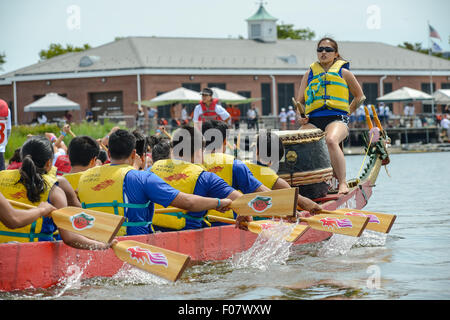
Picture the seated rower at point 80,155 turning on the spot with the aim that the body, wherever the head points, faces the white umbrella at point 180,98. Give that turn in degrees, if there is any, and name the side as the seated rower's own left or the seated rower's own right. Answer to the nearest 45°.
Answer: approximately 45° to the seated rower's own left

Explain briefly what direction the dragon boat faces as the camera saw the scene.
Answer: facing away from the viewer and to the right of the viewer

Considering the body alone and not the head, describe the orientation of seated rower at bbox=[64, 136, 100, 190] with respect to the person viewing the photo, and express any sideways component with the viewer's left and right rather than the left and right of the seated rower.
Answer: facing away from the viewer and to the right of the viewer

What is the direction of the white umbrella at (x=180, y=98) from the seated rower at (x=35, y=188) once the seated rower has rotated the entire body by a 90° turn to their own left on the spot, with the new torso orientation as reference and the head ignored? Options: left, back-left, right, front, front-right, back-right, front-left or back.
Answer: front-right

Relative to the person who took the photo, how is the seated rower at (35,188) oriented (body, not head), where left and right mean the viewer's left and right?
facing away from the viewer and to the right of the viewer

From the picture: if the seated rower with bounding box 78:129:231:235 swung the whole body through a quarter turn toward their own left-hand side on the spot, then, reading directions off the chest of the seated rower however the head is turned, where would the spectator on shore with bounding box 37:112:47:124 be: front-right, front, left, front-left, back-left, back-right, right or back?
front-right

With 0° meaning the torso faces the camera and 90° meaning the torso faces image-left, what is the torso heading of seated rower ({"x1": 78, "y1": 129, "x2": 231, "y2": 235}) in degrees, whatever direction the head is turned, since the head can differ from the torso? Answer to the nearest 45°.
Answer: approximately 225°

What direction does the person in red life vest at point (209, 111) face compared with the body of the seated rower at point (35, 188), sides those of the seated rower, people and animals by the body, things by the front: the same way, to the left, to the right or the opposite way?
the opposite way

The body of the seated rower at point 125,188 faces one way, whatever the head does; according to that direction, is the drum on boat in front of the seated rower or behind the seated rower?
in front

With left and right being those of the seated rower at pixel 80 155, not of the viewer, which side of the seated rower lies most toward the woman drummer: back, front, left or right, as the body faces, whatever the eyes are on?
front
